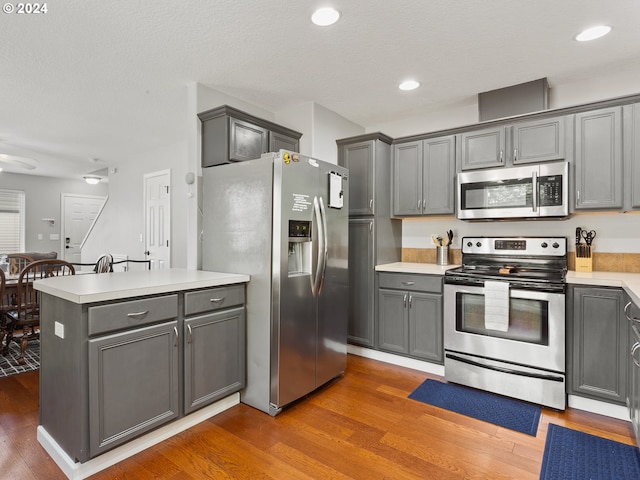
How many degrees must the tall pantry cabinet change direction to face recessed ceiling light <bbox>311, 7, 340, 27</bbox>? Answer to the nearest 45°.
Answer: approximately 45° to its left

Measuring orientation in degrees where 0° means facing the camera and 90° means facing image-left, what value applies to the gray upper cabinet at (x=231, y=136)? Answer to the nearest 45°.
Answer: approximately 315°

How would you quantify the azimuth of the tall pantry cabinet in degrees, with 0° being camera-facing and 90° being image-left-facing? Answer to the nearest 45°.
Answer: approximately 45°

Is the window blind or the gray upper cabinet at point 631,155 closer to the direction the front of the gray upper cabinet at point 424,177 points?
the window blind

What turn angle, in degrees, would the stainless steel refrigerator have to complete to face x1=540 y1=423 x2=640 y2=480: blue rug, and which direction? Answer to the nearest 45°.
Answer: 0° — it already faces it

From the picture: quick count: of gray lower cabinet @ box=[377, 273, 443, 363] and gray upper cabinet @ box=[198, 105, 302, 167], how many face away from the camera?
0

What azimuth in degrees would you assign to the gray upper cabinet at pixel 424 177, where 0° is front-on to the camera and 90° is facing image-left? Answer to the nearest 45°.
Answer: approximately 45°

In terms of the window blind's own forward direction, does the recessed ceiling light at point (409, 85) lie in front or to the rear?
in front

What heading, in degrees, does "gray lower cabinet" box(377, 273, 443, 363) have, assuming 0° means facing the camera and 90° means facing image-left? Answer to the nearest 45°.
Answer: approximately 45°
